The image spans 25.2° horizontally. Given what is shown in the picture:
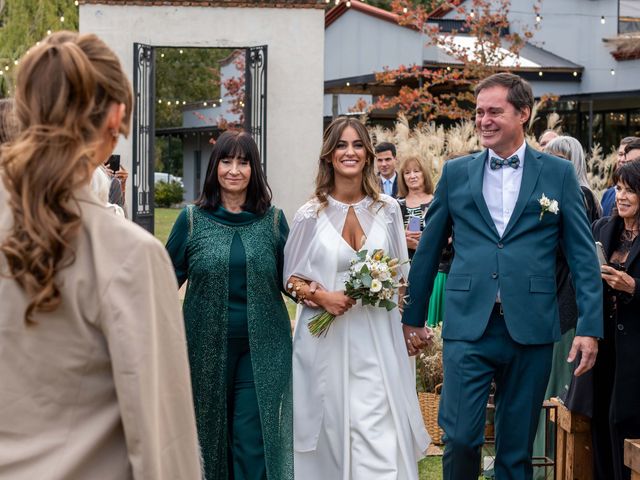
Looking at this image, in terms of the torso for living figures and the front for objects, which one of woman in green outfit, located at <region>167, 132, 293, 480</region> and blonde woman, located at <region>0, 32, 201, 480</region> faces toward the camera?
the woman in green outfit

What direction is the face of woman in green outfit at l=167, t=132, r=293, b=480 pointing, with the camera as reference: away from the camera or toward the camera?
toward the camera

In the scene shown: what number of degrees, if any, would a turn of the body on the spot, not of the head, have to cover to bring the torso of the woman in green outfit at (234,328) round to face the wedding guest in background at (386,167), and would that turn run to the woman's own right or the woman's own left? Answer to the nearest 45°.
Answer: approximately 180°

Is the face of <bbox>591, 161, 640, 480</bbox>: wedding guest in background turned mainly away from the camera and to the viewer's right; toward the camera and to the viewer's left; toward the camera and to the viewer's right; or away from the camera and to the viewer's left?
toward the camera and to the viewer's left

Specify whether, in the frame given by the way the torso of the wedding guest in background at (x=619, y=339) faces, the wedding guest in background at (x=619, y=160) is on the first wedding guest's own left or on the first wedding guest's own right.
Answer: on the first wedding guest's own right

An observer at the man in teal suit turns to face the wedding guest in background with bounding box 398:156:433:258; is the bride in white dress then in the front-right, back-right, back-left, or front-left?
front-left

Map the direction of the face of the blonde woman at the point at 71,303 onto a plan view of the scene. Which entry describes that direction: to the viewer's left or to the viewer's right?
to the viewer's right

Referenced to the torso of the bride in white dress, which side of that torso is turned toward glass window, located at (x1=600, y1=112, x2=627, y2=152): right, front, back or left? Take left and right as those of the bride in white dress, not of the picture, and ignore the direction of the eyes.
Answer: back

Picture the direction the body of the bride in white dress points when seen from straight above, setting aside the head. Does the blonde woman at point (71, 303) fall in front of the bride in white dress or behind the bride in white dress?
in front

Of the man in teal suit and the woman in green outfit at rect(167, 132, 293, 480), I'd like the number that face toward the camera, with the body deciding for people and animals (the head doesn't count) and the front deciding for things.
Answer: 2

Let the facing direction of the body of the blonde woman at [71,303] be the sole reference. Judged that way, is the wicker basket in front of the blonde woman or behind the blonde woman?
in front

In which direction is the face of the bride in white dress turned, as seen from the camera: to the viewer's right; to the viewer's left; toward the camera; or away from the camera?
toward the camera

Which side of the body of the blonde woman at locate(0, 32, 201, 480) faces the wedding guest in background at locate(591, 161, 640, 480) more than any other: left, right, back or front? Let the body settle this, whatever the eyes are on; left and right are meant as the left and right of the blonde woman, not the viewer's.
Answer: front

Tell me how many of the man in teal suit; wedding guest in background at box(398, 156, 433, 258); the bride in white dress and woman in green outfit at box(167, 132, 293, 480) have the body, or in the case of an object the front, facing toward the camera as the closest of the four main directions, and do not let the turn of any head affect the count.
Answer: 4

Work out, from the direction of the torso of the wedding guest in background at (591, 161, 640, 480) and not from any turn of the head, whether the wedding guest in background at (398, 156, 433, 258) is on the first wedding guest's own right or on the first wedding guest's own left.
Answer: on the first wedding guest's own right

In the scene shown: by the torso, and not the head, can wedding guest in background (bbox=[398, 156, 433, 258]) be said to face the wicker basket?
yes

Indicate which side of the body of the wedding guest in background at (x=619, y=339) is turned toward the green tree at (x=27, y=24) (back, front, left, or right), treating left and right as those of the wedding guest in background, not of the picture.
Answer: right

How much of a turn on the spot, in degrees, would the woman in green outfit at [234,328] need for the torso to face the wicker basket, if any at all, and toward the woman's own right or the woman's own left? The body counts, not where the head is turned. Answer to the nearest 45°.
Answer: approximately 135° to the woman's own left

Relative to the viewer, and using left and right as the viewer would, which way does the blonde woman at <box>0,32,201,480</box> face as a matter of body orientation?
facing away from the viewer and to the right of the viewer
